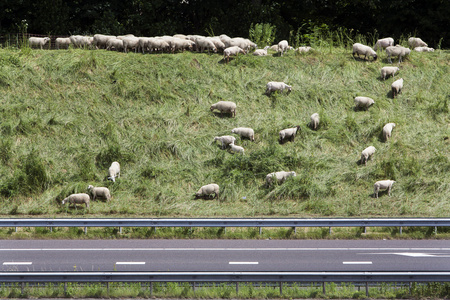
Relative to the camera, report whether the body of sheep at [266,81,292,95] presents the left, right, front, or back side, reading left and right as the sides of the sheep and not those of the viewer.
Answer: right

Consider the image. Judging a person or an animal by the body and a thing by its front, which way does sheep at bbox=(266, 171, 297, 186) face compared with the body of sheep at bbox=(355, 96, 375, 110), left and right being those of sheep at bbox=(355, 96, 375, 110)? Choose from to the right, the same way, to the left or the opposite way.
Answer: the same way

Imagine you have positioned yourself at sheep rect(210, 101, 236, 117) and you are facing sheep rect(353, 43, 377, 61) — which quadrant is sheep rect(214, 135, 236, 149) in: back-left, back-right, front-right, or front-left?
back-right

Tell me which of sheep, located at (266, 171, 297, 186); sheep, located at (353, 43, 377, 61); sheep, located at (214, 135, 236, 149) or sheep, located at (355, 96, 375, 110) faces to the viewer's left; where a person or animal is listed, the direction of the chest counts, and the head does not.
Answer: sheep, located at (214, 135, 236, 149)

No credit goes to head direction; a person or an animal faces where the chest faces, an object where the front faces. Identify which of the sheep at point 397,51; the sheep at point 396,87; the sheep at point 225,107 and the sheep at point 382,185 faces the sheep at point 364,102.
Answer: the sheep at point 396,87

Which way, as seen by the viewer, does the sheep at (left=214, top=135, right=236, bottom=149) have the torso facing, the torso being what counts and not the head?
to the viewer's left

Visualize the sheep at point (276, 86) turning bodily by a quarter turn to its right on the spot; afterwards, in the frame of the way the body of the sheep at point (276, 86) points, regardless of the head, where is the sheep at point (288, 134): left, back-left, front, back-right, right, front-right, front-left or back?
front

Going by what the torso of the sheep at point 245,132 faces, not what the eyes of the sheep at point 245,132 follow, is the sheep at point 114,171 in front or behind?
in front

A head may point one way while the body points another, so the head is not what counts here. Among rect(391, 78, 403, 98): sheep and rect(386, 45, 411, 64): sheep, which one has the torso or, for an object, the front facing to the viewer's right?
rect(386, 45, 411, 64): sheep
